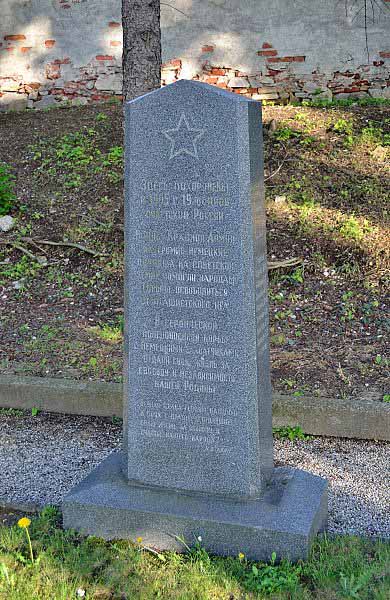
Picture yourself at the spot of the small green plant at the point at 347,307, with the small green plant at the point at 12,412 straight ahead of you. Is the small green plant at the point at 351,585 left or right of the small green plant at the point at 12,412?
left

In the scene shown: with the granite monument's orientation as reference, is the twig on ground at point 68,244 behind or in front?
behind

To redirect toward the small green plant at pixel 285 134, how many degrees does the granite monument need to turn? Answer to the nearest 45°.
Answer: approximately 180°

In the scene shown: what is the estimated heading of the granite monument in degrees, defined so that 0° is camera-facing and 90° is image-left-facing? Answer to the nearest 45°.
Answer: approximately 0°

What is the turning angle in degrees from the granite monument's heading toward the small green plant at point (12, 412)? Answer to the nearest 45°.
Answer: approximately 135° to its right

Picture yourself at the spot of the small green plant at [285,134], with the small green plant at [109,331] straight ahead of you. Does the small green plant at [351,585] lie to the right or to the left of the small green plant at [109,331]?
left

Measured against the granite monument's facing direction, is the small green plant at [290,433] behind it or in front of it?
behind

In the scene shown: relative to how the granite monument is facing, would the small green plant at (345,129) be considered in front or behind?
behind

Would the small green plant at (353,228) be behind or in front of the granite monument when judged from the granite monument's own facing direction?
behind

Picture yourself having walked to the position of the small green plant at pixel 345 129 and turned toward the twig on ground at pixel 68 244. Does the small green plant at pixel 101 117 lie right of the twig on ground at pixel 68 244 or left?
right

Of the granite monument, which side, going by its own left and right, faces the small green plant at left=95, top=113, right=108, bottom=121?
back

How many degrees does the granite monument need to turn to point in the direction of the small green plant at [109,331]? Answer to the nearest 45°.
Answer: approximately 180°

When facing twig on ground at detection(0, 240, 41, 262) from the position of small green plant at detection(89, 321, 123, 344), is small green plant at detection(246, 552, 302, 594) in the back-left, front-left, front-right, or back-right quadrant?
back-left

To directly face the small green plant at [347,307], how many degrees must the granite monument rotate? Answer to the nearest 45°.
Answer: approximately 135° to its left

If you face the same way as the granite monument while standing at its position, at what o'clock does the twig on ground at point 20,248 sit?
The twig on ground is roughly at 5 o'clock from the granite monument.

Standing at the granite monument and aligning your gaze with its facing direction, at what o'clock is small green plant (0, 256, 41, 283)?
The small green plant is roughly at 5 o'clock from the granite monument.
